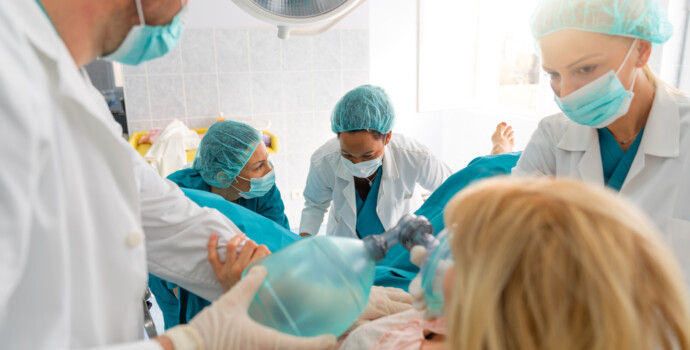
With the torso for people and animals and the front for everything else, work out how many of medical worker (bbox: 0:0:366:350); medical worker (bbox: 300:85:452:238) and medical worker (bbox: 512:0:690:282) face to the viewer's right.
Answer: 1

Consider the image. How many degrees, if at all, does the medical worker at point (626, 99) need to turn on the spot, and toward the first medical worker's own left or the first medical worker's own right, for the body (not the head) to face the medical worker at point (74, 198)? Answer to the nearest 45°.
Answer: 0° — they already face them

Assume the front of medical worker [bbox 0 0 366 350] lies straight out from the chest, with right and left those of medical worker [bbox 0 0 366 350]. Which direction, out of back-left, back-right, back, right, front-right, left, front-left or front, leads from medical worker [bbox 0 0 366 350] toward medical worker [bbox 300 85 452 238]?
front-left

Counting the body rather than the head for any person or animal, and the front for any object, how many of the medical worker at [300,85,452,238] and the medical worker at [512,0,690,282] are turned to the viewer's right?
0

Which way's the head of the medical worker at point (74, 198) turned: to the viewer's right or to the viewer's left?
to the viewer's right

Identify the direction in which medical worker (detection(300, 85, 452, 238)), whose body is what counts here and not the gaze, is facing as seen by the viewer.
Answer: toward the camera

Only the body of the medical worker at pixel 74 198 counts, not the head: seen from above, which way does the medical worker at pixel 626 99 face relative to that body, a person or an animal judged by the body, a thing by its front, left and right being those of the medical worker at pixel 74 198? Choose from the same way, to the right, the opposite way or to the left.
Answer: the opposite way

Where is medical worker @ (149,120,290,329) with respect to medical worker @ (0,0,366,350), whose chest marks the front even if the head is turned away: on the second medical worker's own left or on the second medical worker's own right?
on the second medical worker's own left

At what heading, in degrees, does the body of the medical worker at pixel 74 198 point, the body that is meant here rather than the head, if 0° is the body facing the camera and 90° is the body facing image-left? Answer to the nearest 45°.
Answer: approximately 270°

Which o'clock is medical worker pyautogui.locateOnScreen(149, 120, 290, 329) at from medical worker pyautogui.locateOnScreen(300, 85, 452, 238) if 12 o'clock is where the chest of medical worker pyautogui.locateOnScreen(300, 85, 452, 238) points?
medical worker pyautogui.locateOnScreen(149, 120, 290, 329) is roughly at 2 o'clock from medical worker pyautogui.locateOnScreen(300, 85, 452, 238).

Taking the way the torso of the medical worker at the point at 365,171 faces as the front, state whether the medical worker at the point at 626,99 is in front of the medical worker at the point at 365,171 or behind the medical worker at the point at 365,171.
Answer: in front
